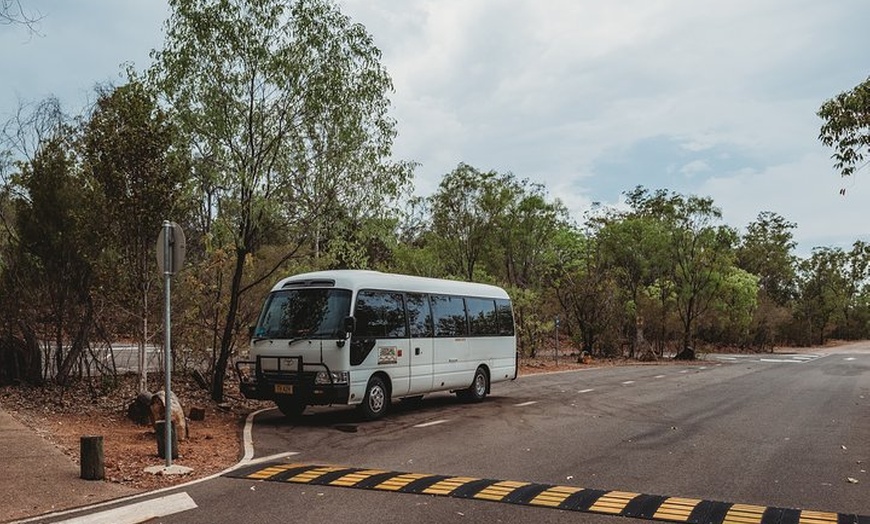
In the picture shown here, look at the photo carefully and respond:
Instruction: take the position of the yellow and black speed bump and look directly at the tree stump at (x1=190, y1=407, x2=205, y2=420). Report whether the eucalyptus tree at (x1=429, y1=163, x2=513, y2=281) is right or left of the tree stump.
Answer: right

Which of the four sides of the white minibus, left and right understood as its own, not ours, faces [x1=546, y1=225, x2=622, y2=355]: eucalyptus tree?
back

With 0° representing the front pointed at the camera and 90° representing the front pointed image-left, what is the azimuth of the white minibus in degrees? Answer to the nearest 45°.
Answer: approximately 45°

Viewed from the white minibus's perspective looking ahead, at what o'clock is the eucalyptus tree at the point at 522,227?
The eucalyptus tree is roughly at 5 o'clock from the white minibus.

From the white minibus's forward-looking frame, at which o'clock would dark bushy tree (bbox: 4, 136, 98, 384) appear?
The dark bushy tree is roughly at 2 o'clock from the white minibus.

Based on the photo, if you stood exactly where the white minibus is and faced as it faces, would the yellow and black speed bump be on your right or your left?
on your left

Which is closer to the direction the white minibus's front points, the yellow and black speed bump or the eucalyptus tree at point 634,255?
the yellow and black speed bump
